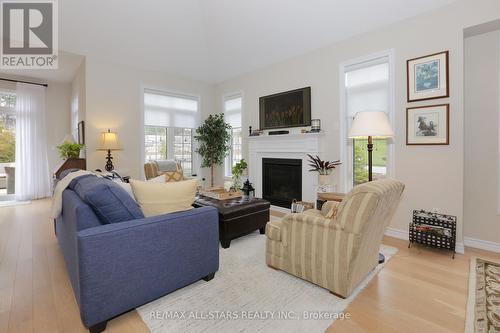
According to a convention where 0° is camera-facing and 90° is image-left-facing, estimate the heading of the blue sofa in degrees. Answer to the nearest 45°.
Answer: approximately 225°

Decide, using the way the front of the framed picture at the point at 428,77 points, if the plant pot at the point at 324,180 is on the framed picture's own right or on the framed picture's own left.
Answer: on the framed picture's own right

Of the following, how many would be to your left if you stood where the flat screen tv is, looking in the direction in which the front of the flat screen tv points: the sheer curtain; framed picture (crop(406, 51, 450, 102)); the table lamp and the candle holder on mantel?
2

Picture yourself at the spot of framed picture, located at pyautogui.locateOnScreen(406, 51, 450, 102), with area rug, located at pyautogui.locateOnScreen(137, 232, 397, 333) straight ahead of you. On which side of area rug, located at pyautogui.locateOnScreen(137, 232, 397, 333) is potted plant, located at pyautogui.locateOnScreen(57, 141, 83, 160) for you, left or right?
right

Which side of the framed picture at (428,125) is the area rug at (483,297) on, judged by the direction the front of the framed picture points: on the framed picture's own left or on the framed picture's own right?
on the framed picture's own left
